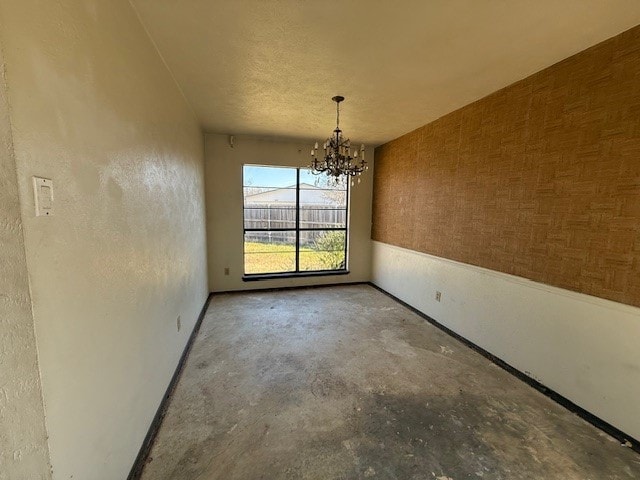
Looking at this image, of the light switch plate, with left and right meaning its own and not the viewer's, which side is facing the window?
left

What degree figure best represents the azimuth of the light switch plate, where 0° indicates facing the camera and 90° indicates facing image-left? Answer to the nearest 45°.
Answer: approximately 315°
